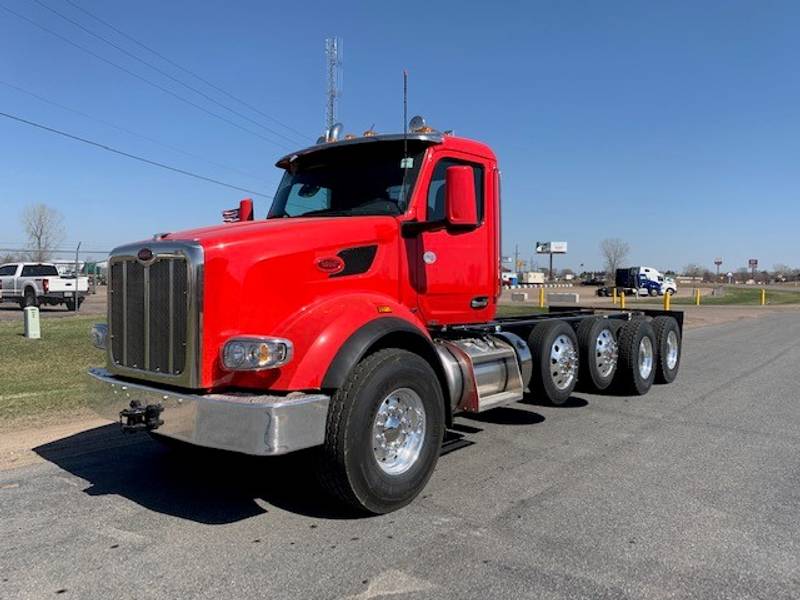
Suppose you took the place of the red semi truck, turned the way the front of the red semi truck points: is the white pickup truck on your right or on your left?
on your right

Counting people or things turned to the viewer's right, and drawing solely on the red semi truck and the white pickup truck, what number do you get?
0

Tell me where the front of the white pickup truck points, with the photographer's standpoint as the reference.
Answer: facing away from the viewer and to the left of the viewer

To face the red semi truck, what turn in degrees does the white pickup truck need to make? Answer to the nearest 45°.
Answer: approximately 135° to its left

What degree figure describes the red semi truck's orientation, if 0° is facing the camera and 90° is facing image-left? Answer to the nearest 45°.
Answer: approximately 45°
